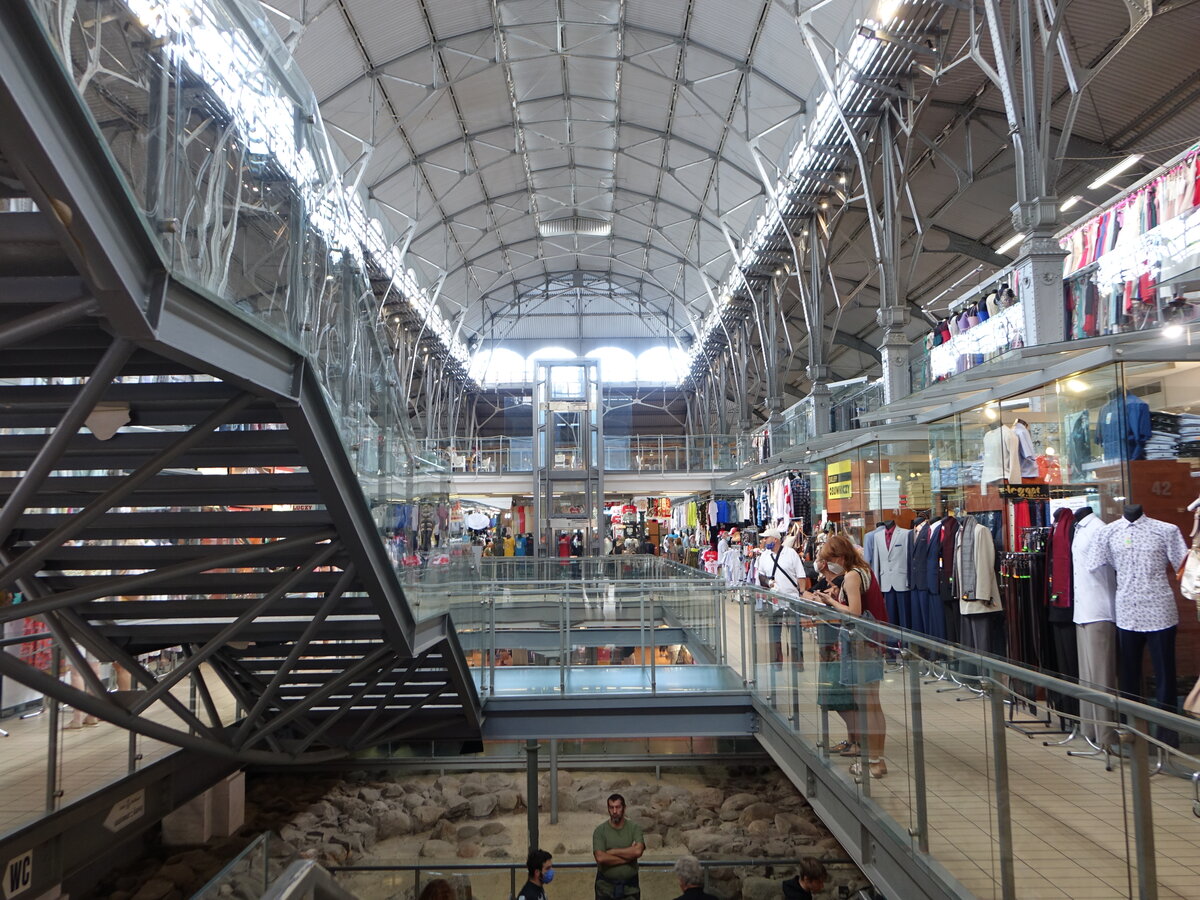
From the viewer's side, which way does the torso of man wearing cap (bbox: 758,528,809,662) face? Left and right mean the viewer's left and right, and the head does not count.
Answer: facing the viewer and to the left of the viewer

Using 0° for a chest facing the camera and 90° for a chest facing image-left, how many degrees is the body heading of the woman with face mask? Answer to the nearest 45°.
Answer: approximately 90°

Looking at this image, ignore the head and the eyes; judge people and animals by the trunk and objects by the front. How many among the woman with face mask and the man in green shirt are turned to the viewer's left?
1

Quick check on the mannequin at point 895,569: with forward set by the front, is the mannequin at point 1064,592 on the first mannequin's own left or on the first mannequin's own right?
on the first mannequin's own left

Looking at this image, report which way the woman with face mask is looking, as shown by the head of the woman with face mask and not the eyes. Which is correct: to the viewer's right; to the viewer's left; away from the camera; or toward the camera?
to the viewer's left

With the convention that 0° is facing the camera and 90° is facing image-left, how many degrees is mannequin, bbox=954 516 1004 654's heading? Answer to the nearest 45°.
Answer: approximately 45°

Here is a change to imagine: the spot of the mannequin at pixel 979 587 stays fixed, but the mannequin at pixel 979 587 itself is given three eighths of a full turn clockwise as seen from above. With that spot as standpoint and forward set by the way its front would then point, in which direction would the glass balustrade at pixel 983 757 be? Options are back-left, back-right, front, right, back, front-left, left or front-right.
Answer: back

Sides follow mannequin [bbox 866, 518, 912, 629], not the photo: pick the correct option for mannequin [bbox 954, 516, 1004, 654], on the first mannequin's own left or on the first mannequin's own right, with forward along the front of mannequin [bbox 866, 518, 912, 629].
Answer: on the first mannequin's own left
